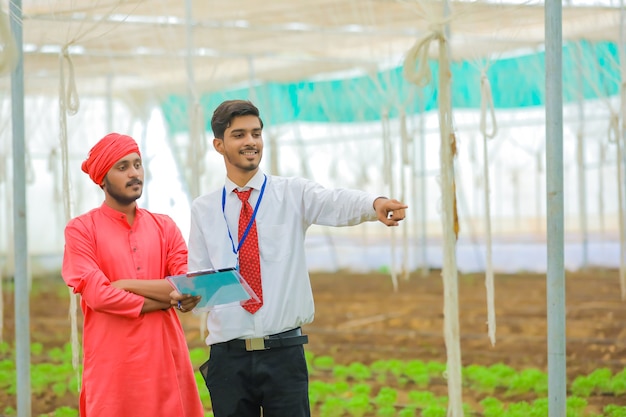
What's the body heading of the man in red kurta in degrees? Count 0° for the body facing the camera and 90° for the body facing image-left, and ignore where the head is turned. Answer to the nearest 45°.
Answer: approximately 315°

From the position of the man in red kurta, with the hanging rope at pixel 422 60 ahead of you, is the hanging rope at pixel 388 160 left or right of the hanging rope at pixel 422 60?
left

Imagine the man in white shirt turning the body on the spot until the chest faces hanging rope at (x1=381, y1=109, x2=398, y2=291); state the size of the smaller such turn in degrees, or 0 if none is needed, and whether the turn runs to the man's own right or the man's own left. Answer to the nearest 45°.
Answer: approximately 180°

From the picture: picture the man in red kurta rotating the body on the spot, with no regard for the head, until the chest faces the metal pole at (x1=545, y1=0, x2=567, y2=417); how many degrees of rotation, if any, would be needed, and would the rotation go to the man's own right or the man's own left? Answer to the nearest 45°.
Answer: approximately 45° to the man's own left

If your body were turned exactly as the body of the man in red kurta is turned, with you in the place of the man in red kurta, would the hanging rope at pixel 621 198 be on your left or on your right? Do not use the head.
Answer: on your left

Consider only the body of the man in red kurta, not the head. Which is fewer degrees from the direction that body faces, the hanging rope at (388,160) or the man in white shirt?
the man in white shirt

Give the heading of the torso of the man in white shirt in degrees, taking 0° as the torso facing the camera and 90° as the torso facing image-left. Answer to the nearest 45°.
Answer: approximately 0°

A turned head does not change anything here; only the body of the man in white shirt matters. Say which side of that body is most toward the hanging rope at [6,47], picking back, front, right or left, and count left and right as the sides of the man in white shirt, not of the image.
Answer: right

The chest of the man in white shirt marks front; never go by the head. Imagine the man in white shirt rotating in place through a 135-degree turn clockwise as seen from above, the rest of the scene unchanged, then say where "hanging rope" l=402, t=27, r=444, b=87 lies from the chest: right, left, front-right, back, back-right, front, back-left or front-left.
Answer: right

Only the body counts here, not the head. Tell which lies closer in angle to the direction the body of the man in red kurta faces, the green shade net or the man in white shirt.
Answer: the man in white shirt

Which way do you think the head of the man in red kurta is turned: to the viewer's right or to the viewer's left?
to the viewer's right

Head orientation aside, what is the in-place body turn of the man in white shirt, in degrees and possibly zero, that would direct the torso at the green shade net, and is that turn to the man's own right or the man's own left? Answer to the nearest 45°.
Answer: approximately 180°
